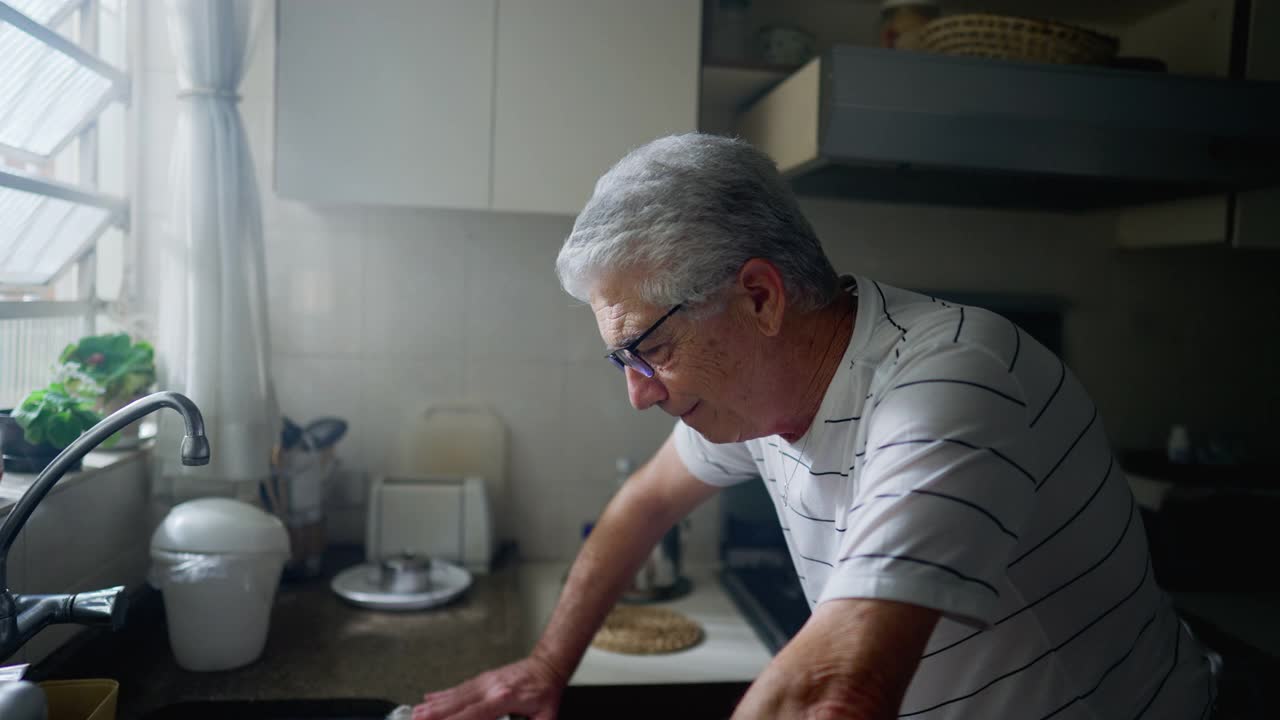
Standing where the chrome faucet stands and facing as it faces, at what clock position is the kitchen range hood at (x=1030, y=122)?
The kitchen range hood is roughly at 12 o'clock from the chrome faucet.

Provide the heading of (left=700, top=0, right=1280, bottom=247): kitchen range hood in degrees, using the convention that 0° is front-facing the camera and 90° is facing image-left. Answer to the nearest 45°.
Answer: approximately 0°

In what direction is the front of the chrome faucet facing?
to the viewer's right

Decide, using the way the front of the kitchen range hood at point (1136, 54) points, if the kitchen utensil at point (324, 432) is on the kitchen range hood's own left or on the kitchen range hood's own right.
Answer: on the kitchen range hood's own right

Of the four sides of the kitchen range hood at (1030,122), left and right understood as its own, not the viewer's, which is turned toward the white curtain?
right

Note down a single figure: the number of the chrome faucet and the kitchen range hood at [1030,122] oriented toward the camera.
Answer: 1

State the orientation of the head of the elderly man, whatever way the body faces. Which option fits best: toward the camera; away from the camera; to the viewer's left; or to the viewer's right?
to the viewer's left

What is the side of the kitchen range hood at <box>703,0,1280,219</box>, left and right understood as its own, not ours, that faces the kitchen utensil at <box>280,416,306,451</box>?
right

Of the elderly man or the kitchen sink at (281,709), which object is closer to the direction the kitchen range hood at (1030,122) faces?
the elderly man

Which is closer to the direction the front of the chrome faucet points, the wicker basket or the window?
the wicker basket
